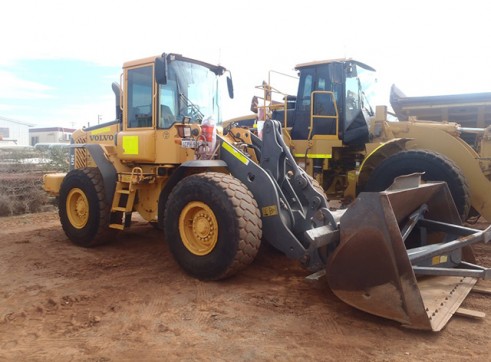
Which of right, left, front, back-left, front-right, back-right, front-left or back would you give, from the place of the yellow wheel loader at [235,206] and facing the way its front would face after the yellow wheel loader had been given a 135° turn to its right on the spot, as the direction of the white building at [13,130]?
front-right

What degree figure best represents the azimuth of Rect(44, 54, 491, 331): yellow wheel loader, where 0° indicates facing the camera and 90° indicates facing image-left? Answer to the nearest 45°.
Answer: approximately 315°

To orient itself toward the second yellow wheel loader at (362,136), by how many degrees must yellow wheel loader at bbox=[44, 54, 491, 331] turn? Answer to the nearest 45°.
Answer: approximately 90° to its left
